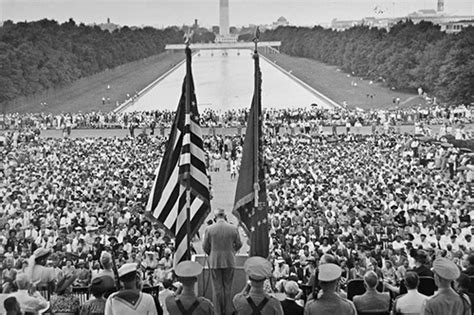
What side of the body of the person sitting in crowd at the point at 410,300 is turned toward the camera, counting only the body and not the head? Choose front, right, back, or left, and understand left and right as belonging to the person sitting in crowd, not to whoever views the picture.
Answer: back

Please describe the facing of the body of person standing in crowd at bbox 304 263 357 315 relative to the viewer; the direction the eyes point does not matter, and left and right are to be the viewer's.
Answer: facing away from the viewer

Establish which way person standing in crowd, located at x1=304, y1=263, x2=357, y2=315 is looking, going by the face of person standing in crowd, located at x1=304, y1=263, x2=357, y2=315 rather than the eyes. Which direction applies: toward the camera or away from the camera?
away from the camera

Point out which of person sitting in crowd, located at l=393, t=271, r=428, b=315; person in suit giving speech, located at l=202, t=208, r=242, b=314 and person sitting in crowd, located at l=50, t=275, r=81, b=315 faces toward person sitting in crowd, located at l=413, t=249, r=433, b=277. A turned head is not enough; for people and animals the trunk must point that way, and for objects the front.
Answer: person sitting in crowd, located at l=393, t=271, r=428, b=315

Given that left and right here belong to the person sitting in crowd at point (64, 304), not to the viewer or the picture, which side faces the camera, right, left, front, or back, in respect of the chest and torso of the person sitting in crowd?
back

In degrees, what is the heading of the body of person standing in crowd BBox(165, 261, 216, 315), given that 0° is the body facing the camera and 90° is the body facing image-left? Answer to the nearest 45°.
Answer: approximately 180°

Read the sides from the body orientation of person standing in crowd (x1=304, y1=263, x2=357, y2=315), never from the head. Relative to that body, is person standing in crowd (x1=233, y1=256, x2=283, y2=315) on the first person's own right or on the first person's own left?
on the first person's own left

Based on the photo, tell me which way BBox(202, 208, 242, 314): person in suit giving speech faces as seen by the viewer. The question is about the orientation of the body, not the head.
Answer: away from the camera

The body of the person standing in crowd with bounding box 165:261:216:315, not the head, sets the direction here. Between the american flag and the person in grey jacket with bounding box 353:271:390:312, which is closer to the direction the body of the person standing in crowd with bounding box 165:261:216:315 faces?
the american flag

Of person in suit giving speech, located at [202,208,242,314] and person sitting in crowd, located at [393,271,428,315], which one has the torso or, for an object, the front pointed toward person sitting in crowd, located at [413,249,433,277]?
person sitting in crowd, located at [393,271,428,315]

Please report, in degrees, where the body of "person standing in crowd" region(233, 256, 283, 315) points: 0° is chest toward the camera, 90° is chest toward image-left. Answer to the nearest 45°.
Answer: approximately 180°

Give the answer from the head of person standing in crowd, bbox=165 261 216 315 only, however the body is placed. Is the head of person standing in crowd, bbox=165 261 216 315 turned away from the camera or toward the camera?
away from the camera

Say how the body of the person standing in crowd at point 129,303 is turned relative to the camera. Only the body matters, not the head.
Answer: away from the camera
